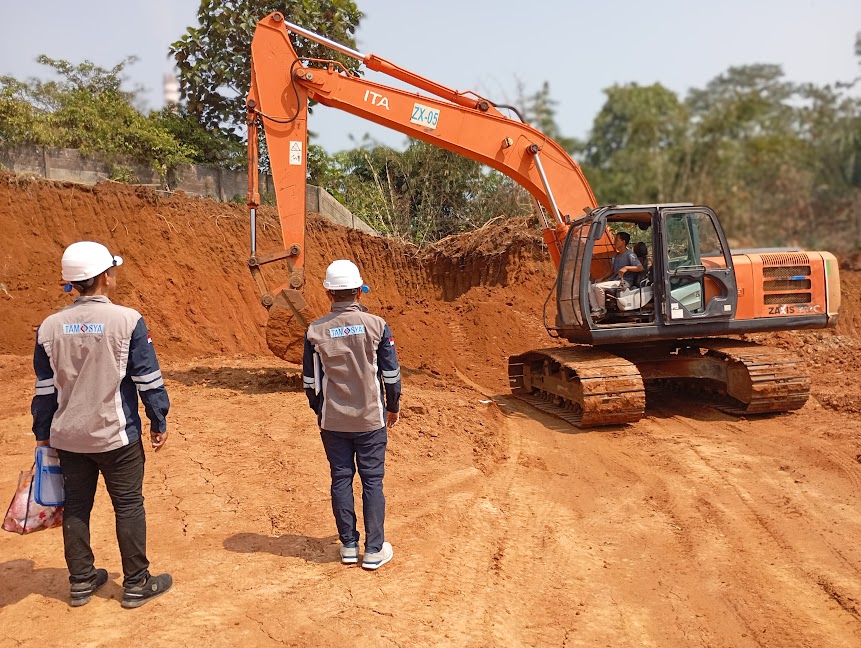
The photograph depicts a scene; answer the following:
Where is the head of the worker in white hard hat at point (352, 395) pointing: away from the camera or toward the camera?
away from the camera

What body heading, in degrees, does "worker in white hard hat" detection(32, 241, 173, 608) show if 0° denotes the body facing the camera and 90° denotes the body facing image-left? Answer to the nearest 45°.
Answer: approximately 225°

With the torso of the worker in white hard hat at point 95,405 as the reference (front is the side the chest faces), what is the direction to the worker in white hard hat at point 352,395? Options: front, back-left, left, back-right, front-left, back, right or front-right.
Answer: front-right

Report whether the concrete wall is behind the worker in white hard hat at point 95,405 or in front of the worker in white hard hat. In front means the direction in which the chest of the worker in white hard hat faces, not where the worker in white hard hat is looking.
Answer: in front

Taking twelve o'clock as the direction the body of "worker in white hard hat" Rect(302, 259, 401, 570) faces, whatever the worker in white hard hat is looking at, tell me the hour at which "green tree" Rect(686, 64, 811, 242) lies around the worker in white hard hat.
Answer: The green tree is roughly at 1 o'clock from the worker in white hard hat.

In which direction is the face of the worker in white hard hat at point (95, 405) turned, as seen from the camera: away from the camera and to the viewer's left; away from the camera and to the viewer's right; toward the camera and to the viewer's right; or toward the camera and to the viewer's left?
away from the camera and to the viewer's right

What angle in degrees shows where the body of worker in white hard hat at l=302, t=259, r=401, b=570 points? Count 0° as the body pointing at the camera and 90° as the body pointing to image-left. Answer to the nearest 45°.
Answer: approximately 180°

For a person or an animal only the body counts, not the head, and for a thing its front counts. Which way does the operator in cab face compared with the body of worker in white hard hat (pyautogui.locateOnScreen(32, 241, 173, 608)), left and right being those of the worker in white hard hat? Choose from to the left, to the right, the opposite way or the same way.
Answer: to the left

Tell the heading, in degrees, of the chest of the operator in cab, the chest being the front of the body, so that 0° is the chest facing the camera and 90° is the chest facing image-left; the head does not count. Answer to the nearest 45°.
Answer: approximately 90°

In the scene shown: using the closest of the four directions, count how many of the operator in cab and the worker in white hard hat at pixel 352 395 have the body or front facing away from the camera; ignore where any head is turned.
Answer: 1

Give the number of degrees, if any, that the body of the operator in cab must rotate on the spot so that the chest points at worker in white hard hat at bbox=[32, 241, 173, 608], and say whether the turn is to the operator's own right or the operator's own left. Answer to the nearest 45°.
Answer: approximately 45° to the operator's own left

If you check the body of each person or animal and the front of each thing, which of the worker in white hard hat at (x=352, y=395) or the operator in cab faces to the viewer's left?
the operator in cab

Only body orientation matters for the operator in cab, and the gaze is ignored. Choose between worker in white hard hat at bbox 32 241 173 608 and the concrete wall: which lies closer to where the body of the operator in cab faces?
the concrete wall

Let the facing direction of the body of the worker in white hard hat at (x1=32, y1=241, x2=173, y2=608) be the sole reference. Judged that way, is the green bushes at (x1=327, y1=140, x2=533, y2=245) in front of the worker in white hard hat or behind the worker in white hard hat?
in front

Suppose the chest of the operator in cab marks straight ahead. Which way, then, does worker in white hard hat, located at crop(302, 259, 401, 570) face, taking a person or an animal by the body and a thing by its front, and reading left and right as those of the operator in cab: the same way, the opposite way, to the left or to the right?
to the right
